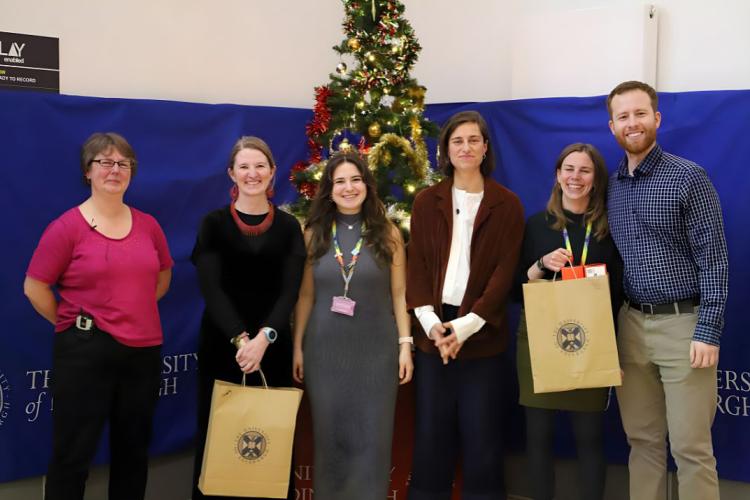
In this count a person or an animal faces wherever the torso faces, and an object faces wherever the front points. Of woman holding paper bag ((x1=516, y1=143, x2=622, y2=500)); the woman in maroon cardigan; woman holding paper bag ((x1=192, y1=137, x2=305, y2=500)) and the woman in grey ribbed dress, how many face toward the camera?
4

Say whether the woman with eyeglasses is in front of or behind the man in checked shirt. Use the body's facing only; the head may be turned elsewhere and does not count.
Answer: in front

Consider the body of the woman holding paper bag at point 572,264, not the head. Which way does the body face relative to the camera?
toward the camera

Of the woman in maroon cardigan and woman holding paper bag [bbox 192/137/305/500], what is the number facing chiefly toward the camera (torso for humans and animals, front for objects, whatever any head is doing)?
2

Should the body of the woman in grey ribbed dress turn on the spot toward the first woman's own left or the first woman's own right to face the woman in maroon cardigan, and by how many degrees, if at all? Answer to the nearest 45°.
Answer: approximately 90° to the first woman's own left

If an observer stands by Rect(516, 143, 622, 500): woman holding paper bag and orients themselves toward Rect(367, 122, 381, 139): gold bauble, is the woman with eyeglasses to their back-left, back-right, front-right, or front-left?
front-left

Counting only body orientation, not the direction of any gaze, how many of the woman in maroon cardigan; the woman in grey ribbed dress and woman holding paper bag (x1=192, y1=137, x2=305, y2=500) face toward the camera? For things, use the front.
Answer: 3

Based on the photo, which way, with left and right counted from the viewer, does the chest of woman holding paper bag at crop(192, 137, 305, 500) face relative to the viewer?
facing the viewer

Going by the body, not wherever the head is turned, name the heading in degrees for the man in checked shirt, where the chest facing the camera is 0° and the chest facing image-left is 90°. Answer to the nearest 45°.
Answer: approximately 45°

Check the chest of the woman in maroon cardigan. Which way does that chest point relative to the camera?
toward the camera
